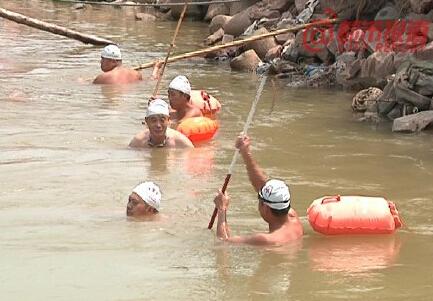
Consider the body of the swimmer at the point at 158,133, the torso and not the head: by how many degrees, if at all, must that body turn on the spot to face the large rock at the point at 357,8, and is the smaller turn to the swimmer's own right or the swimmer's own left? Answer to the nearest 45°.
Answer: approximately 135° to the swimmer's own left

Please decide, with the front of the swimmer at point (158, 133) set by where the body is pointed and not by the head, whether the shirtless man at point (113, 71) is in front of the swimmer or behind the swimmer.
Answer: behind

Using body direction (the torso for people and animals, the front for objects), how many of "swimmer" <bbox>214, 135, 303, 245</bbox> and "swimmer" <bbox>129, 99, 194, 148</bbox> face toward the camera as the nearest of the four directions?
1

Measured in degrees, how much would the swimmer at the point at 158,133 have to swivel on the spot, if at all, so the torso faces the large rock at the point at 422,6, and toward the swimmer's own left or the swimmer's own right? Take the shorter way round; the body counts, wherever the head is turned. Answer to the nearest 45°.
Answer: approximately 135° to the swimmer's own left

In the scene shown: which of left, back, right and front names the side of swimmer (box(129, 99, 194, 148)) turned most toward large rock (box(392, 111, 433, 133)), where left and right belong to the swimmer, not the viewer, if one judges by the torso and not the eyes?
left

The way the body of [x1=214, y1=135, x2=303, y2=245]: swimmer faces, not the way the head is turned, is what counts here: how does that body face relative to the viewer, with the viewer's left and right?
facing away from the viewer and to the left of the viewer

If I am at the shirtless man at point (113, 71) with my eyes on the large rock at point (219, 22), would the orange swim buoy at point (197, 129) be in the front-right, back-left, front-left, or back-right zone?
back-right

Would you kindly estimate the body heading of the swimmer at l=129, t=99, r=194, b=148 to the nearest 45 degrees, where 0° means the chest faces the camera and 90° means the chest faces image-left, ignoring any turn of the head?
approximately 0°

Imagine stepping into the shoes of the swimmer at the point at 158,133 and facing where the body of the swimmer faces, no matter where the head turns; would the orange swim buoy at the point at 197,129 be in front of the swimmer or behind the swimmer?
behind

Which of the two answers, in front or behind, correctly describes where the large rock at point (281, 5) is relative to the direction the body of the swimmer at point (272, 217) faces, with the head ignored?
in front

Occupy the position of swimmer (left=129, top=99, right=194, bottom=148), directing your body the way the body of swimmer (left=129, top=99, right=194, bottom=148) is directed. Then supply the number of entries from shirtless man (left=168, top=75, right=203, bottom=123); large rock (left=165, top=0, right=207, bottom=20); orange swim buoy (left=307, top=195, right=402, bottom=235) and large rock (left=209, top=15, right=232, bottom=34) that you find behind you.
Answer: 3

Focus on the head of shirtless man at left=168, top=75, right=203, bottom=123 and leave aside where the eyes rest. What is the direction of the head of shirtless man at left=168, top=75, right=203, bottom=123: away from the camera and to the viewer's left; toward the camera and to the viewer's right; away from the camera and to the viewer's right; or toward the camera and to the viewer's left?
toward the camera and to the viewer's left
